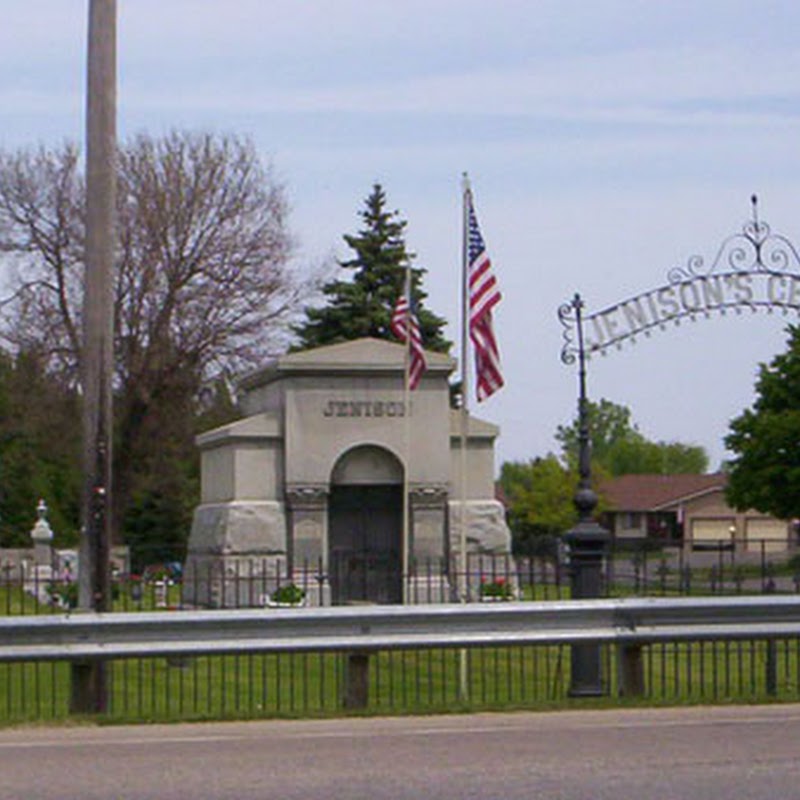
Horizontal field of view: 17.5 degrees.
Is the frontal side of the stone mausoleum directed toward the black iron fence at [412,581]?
yes

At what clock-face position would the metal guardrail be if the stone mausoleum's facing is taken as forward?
The metal guardrail is roughly at 12 o'clock from the stone mausoleum.

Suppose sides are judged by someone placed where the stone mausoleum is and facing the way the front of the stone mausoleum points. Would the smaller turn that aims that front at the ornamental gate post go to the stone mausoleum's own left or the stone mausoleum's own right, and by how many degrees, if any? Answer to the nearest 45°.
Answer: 0° — it already faces it

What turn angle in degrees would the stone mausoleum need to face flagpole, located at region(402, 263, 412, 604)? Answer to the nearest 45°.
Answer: approximately 45° to its left

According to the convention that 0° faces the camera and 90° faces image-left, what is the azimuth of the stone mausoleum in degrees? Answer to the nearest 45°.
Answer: approximately 0°
